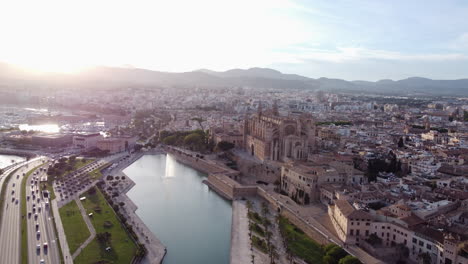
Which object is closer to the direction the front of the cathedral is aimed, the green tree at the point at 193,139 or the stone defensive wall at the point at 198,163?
the green tree

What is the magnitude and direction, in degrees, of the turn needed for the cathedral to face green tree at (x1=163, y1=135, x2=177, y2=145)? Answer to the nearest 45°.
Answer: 0° — it already faces it

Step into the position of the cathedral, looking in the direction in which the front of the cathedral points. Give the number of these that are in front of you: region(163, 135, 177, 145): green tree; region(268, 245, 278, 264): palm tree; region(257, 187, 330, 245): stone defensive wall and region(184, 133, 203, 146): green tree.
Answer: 2

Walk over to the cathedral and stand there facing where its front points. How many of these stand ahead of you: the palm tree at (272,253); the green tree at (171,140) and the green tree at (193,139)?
2

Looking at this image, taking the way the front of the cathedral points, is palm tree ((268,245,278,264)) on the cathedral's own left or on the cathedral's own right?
on the cathedral's own left

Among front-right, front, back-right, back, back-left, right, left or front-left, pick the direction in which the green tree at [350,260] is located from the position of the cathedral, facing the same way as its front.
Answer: back-left

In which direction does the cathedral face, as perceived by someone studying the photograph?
facing away from the viewer and to the left of the viewer

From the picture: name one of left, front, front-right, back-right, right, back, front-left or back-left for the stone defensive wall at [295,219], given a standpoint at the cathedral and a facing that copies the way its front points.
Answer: back-left

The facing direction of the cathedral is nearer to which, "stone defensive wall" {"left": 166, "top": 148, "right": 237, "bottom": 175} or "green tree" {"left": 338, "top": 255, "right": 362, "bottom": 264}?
the stone defensive wall

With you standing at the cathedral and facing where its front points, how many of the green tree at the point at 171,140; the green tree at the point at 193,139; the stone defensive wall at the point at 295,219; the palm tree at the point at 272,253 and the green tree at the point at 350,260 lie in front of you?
2
